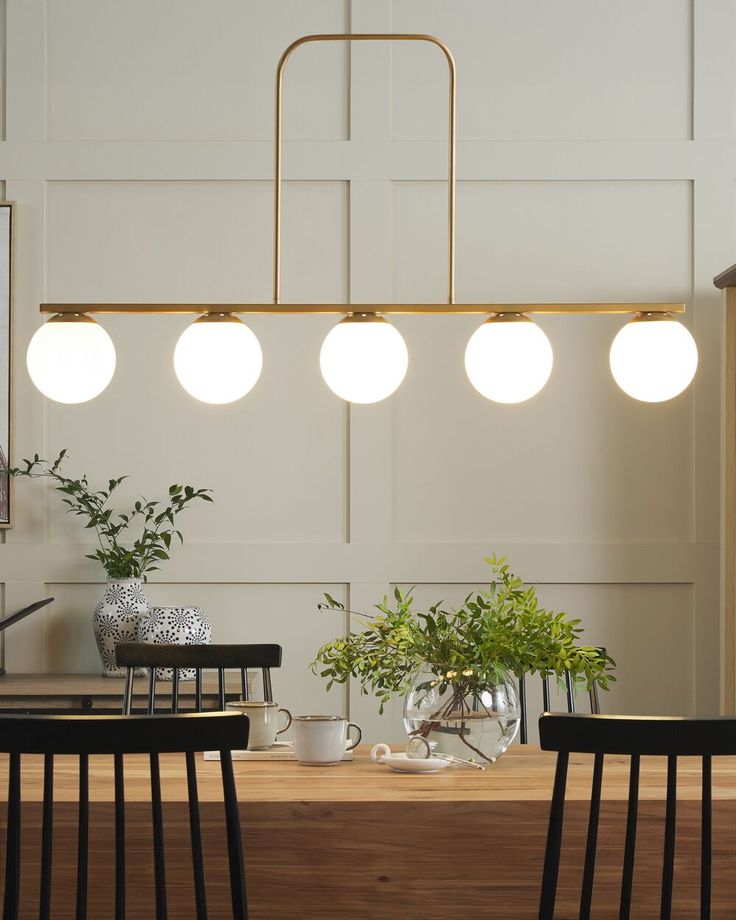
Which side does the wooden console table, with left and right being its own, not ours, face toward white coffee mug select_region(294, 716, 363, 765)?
front

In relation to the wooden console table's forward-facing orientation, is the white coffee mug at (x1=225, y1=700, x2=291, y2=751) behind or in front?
in front

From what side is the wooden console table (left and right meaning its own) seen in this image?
front

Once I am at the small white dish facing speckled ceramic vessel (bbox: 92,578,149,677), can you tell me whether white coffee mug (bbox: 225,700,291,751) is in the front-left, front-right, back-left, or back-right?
front-left

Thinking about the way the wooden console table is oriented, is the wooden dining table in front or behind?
in front

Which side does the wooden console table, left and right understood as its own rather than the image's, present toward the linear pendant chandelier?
front
